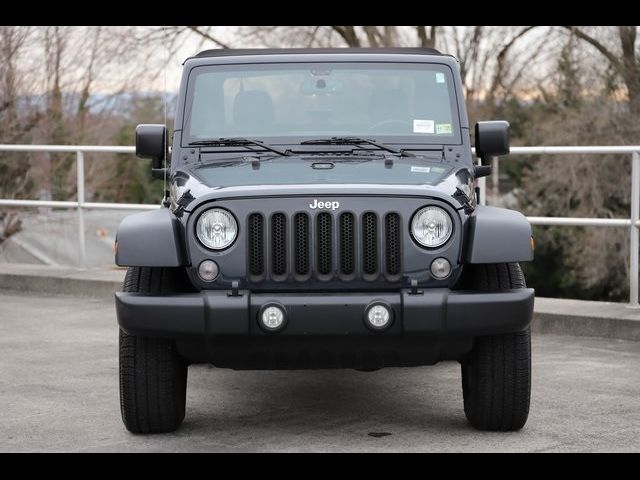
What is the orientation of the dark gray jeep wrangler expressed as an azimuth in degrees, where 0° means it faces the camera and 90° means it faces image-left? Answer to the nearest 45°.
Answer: approximately 0°

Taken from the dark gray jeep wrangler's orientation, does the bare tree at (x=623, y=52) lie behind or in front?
behind
